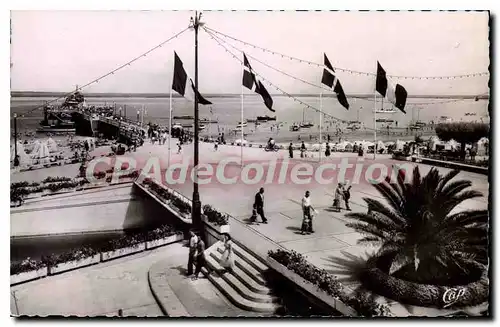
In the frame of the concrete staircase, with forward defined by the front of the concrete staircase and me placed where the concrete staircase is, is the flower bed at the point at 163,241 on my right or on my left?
on my right

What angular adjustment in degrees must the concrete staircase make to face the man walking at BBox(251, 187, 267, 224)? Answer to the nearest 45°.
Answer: approximately 135° to its right

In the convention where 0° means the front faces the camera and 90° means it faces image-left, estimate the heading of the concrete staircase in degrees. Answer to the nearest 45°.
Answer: approximately 45°

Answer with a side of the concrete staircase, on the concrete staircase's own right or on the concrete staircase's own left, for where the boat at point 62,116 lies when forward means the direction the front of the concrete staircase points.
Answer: on the concrete staircase's own right

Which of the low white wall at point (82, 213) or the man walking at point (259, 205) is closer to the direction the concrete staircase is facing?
the low white wall
